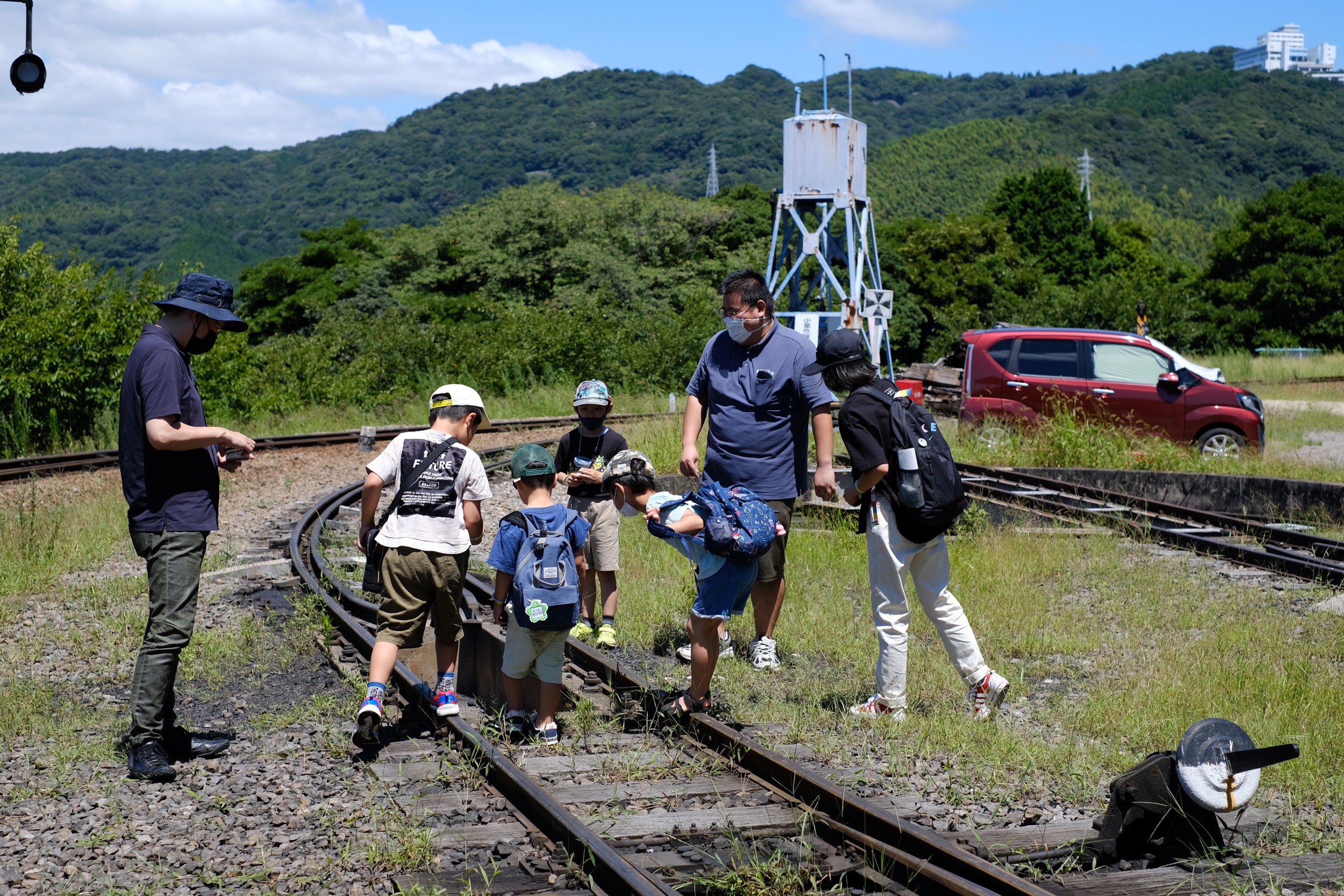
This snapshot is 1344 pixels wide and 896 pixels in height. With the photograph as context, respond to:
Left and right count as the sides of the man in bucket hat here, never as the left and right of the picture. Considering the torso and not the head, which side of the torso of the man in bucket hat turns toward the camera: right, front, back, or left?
right

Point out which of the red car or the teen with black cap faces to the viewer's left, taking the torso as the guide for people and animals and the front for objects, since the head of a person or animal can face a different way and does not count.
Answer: the teen with black cap

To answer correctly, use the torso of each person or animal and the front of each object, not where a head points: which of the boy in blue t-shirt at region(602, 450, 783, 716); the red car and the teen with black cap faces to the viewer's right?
the red car

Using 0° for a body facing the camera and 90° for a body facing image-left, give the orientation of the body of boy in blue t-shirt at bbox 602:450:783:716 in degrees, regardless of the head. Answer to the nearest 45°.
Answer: approximately 90°

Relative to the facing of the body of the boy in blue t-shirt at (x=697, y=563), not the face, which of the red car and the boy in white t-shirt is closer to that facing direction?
the boy in white t-shirt

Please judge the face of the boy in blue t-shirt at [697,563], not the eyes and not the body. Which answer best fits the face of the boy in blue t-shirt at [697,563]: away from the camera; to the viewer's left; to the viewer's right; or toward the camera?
to the viewer's left

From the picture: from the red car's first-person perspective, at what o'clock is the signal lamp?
The signal lamp is roughly at 5 o'clock from the red car.

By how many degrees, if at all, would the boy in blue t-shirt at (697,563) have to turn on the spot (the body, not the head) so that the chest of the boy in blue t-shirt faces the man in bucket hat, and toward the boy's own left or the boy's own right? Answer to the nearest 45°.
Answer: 0° — they already face them

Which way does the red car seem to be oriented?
to the viewer's right
